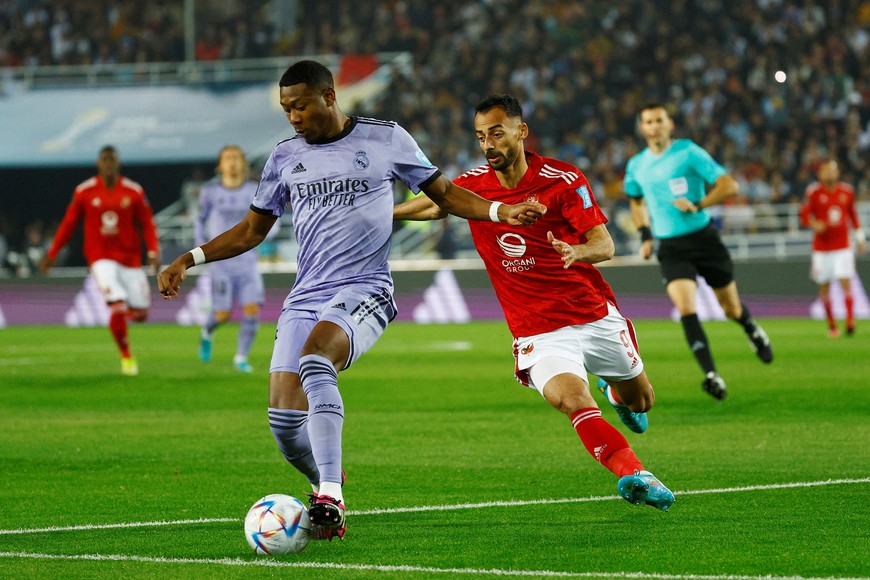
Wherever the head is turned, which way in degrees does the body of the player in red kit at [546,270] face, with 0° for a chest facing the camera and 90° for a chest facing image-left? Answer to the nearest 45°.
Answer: approximately 45°

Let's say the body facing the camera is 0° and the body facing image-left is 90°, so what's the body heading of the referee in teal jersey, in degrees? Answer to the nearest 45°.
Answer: approximately 0°

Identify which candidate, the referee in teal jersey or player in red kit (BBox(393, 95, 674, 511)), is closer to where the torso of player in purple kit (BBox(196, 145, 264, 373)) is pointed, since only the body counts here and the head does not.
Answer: the player in red kit

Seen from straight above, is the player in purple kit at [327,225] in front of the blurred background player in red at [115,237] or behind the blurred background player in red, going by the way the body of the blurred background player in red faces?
in front

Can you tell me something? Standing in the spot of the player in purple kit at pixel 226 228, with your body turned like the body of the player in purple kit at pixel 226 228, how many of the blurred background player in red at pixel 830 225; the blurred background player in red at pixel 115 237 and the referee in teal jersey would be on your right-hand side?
1

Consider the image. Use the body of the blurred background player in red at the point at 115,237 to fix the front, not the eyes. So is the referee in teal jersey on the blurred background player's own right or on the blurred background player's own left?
on the blurred background player's own left

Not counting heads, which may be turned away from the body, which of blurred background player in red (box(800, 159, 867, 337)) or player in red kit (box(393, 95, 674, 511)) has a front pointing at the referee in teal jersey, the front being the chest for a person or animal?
the blurred background player in red

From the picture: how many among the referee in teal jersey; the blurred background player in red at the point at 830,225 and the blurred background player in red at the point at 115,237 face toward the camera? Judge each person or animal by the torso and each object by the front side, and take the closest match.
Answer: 3

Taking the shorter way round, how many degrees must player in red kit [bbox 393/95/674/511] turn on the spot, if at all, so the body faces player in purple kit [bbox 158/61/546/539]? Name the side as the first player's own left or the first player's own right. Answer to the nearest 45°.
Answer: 0° — they already face them

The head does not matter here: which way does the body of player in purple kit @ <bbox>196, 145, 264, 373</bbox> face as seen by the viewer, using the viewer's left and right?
facing the viewer
